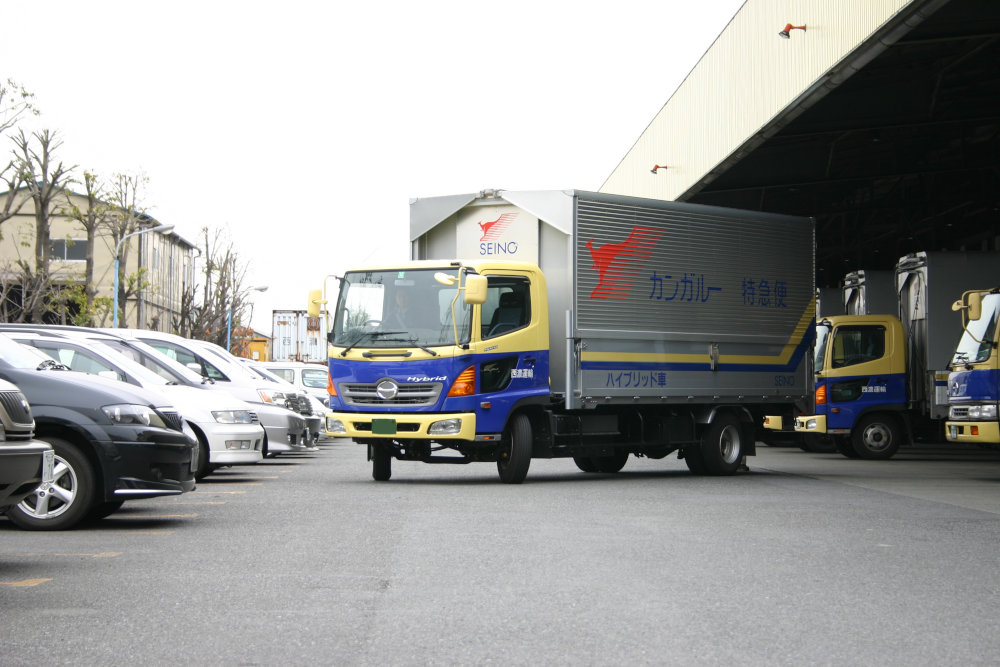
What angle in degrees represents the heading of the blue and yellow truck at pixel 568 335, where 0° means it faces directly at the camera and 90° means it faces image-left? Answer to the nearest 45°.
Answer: approximately 45°

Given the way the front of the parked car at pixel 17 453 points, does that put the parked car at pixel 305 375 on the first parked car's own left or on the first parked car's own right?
on the first parked car's own left

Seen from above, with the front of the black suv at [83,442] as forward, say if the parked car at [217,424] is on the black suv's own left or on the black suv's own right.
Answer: on the black suv's own left

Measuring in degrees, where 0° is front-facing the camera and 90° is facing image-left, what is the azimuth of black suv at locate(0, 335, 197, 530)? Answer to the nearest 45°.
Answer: approximately 270°

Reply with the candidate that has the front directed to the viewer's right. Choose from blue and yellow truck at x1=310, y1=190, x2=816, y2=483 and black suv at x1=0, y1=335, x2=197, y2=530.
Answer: the black suv

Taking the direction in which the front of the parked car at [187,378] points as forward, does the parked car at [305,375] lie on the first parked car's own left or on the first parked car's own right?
on the first parked car's own left

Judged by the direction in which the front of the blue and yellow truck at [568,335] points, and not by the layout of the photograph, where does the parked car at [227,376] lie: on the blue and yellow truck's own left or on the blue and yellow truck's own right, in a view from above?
on the blue and yellow truck's own right

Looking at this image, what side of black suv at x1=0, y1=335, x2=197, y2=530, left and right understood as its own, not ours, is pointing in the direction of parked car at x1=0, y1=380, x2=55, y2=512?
right
